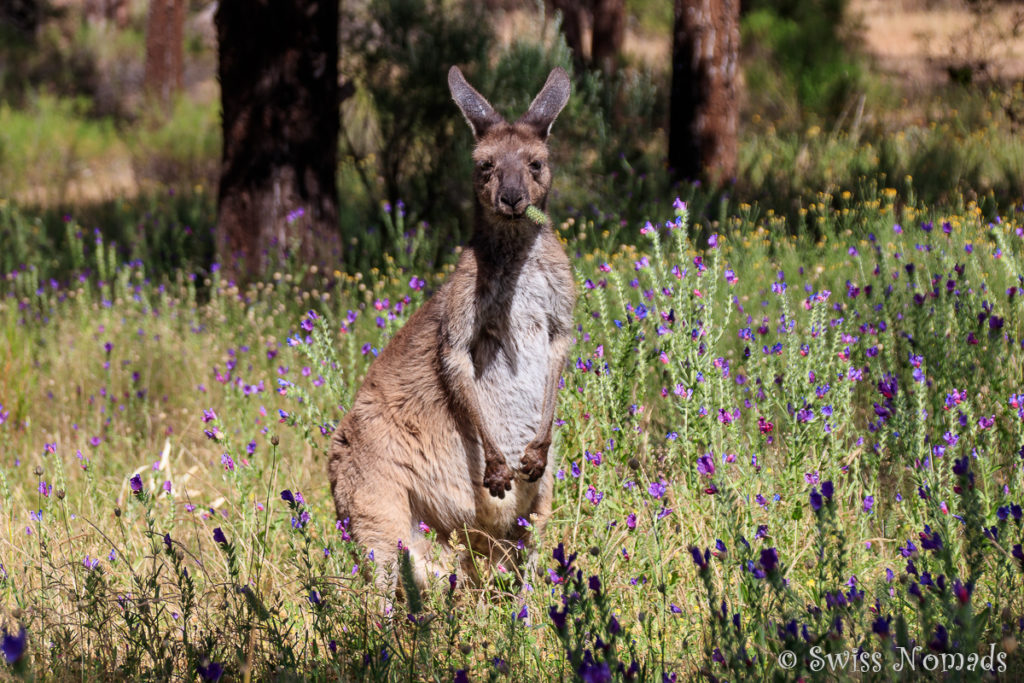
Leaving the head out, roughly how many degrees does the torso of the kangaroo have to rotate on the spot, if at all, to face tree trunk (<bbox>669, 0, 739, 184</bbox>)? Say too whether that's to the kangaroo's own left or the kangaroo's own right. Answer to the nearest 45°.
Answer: approximately 135° to the kangaroo's own left

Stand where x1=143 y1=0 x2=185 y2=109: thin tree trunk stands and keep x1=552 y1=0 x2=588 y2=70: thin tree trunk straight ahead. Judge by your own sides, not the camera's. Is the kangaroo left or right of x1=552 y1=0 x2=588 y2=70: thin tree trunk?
right

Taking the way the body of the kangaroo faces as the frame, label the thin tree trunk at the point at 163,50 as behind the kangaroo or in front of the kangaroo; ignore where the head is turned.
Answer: behind

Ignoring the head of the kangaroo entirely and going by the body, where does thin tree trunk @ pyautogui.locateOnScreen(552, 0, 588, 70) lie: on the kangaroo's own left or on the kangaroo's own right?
on the kangaroo's own left

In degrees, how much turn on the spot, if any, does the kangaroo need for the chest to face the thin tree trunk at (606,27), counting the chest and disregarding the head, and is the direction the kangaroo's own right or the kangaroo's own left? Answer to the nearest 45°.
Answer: approximately 135° to the kangaroo's own left

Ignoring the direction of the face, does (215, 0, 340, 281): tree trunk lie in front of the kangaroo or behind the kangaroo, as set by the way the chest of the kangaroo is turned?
behind
